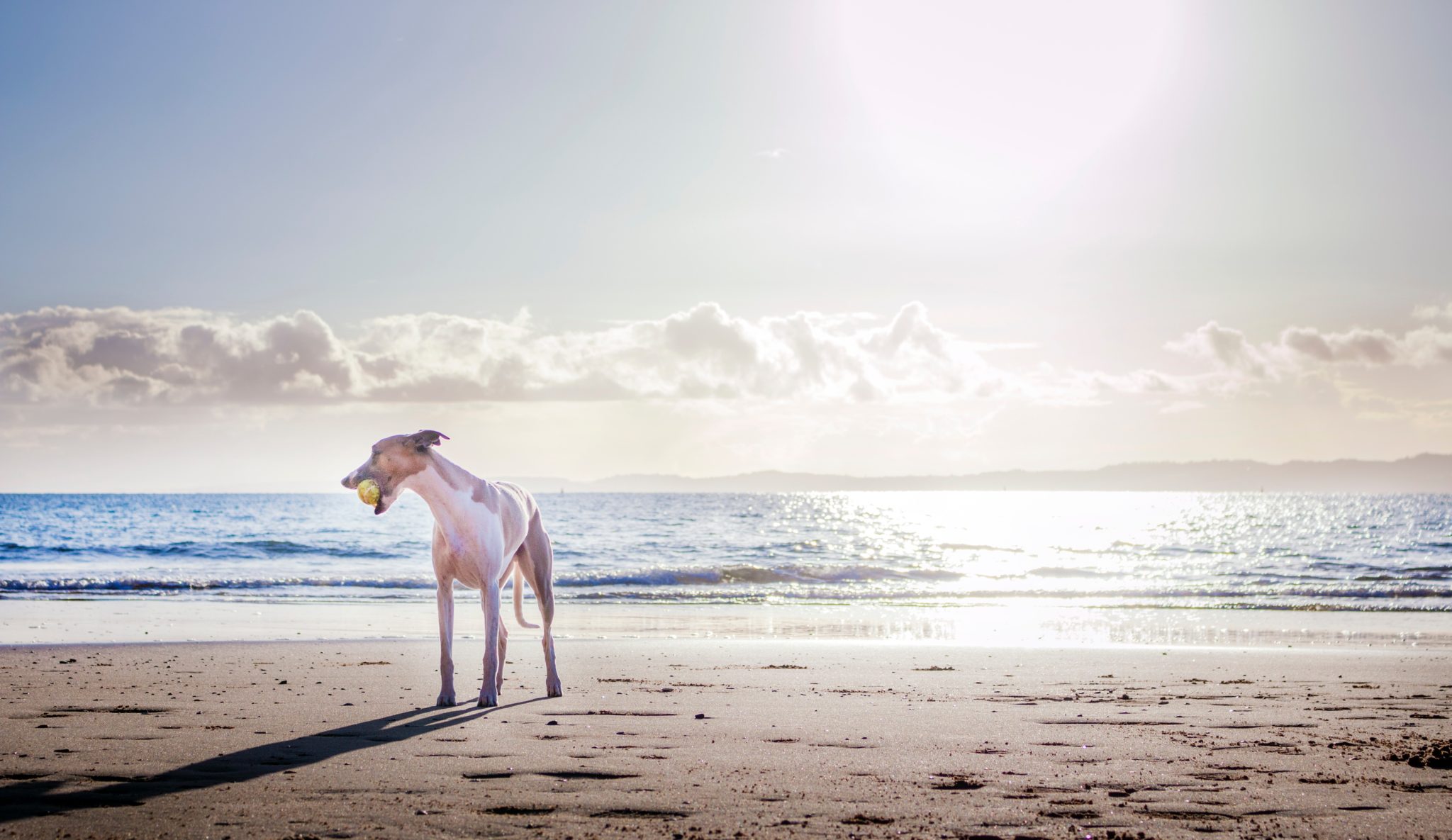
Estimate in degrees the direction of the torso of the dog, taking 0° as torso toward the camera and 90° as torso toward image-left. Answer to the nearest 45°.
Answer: approximately 45°
